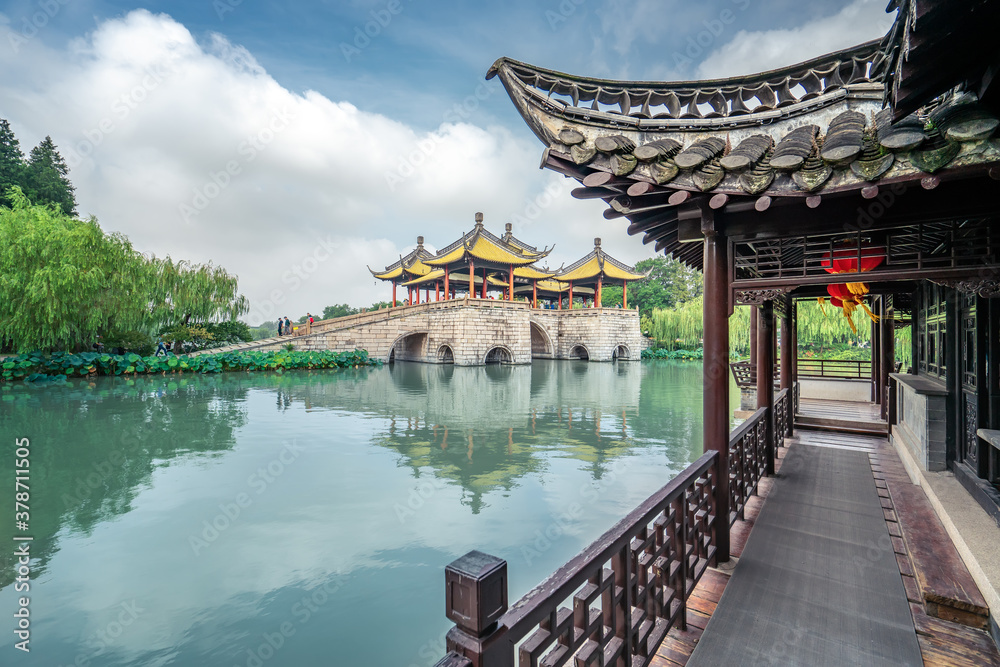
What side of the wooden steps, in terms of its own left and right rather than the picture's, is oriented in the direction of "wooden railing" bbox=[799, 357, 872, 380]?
back

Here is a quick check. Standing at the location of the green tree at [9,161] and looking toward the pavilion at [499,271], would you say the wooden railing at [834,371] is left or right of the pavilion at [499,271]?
right

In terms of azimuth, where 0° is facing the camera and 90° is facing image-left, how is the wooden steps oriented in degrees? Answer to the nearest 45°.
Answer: approximately 0°

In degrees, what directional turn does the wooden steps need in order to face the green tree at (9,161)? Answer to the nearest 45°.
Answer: approximately 90° to its right

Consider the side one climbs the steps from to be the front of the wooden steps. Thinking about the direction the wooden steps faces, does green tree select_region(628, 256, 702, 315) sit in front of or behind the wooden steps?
behind

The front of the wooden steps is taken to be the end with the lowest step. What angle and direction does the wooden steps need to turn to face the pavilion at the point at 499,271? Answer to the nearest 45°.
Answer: approximately 135° to its right

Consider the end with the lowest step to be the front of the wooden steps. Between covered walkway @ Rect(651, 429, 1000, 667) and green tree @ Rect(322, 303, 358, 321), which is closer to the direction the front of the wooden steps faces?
the covered walkway

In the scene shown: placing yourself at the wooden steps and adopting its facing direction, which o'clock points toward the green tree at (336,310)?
The green tree is roughly at 4 o'clock from the wooden steps.

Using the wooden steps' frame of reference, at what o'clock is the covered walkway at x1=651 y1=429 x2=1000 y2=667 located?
The covered walkway is roughly at 12 o'clock from the wooden steps.

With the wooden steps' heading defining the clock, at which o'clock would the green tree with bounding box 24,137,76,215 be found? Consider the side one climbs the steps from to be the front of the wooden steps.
The green tree is roughly at 3 o'clock from the wooden steps.

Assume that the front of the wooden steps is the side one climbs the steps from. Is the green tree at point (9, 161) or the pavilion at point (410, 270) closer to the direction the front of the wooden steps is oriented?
the green tree
